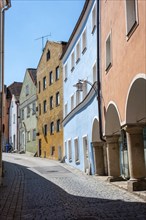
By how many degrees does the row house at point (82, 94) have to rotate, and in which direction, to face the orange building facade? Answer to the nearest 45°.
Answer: approximately 90° to its left

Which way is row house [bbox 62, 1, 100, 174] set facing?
to the viewer's left

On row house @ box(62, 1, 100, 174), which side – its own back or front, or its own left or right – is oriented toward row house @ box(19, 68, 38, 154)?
right
